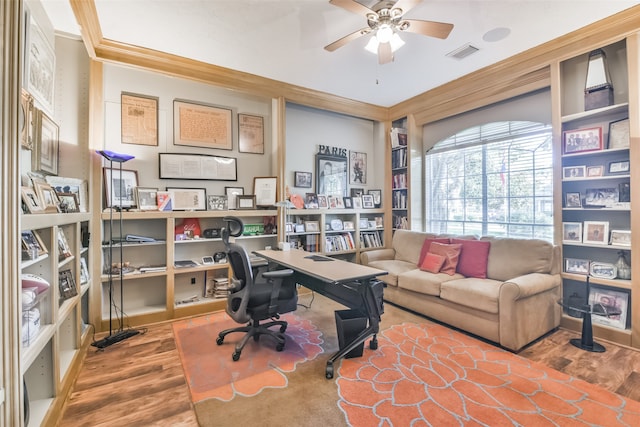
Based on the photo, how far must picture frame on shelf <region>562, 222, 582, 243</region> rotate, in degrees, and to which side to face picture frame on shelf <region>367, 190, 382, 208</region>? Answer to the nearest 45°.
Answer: approximately 90° to its right

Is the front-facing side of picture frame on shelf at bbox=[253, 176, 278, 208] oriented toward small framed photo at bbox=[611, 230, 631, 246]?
no

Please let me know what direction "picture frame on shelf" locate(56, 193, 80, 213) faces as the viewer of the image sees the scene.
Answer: facing the viewer and to the right of the viewer

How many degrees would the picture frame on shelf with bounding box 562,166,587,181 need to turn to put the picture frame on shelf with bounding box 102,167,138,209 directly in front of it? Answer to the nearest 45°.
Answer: approximately 45° to its right

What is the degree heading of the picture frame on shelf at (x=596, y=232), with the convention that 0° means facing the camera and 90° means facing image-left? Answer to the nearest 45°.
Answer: approximately 0°

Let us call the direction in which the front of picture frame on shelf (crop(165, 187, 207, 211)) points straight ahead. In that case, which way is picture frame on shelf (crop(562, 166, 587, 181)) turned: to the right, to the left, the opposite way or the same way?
to the right

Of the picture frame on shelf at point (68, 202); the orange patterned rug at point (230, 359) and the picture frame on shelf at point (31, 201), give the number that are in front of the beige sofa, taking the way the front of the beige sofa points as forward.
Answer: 3

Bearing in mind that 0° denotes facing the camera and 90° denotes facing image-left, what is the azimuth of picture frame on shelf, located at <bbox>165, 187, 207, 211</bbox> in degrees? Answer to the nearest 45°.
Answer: approximately 0°

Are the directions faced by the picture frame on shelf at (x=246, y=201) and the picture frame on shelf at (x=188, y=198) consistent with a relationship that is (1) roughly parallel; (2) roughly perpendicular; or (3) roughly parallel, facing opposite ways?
roughly parallel

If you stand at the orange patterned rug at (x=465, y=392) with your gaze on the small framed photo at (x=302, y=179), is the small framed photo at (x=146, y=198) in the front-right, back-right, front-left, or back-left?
front-left

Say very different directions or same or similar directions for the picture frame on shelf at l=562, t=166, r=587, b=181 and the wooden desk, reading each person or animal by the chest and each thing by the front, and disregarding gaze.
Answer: same or similar directions

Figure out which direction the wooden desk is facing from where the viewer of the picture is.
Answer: facing the viewer and to the left of the viewer

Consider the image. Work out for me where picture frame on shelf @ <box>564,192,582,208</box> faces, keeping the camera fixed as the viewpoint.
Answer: facing the viewer

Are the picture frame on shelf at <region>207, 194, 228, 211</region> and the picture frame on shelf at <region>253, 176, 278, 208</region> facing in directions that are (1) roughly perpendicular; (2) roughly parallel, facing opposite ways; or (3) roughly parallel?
roughly parallel
